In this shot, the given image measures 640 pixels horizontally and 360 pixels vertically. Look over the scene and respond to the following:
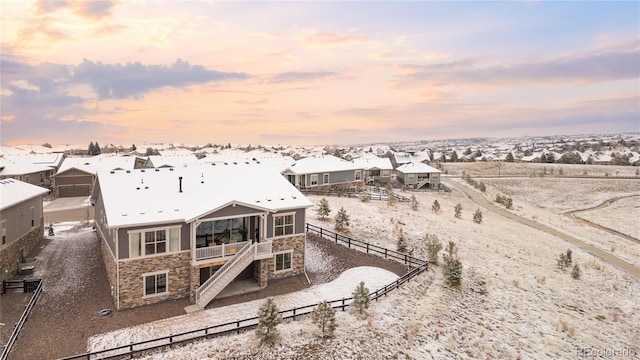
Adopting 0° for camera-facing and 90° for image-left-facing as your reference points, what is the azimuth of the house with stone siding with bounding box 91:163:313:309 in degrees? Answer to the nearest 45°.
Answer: approximately 180°

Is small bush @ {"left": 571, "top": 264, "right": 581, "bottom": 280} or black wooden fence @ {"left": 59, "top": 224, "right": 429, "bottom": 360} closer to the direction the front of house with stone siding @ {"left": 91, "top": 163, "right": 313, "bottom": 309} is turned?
the small bush

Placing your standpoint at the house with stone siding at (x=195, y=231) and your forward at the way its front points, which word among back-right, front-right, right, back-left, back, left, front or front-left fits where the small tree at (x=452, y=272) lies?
right

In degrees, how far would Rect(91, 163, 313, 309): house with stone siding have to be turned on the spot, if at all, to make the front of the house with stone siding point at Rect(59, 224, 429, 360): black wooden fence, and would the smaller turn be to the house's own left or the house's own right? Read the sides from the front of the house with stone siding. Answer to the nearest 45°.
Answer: approximately 180°

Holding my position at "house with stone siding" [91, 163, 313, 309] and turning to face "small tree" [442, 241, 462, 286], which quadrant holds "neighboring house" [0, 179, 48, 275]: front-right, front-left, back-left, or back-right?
back-left

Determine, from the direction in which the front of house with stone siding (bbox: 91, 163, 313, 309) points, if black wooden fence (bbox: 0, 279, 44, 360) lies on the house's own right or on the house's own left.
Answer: on the house's own left

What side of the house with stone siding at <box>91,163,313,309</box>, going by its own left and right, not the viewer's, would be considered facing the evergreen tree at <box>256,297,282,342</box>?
back

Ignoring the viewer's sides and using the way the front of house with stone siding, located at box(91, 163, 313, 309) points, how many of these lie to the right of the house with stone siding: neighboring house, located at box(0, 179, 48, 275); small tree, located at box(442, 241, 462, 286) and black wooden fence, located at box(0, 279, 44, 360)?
1

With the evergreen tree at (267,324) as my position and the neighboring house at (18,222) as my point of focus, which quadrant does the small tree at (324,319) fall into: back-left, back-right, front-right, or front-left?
back-right

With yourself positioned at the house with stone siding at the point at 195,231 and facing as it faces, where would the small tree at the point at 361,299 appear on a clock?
The small tree is roughly at 4 o'clock from the house with stone siding.

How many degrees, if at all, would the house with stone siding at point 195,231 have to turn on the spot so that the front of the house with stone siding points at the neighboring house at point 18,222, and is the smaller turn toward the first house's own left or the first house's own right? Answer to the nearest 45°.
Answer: approximately 45° to the first house's own left

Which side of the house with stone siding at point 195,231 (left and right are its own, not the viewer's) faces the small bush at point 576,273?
right
